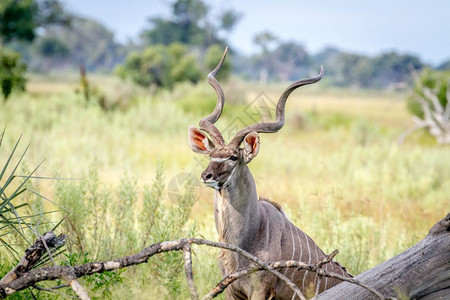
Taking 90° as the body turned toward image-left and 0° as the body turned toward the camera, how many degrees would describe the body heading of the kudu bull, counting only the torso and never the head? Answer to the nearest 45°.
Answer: approximately 45°

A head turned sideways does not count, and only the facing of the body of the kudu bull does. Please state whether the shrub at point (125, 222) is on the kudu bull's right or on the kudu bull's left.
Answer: on the kudu bull's right

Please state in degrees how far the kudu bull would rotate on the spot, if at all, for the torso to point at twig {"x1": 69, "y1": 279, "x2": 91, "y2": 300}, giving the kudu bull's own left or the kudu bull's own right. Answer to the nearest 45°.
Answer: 0° — it already faces it

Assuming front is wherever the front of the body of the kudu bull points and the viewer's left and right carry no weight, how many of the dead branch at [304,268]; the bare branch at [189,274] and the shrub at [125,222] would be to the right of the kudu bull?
1

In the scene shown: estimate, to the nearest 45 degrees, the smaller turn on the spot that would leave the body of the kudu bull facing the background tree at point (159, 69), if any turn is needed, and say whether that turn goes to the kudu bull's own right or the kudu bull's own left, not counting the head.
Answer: approximately 135° to the kudu bull's own right

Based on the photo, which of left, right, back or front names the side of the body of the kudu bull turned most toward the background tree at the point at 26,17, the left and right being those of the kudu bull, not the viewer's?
right

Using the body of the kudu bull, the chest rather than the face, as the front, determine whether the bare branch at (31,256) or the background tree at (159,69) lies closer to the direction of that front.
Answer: the bare branch

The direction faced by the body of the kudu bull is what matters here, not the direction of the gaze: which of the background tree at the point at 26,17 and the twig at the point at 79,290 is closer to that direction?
the twig

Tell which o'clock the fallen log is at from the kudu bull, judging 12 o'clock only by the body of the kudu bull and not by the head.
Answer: The fallen log is roughly at 8 o'clock from the kudu bull.

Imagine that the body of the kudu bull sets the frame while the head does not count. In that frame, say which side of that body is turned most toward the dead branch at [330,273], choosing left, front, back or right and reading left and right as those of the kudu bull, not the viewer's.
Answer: left

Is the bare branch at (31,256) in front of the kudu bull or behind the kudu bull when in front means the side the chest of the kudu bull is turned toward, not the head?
in front

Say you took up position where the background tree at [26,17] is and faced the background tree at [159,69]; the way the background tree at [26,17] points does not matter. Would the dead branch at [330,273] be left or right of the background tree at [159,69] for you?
right
